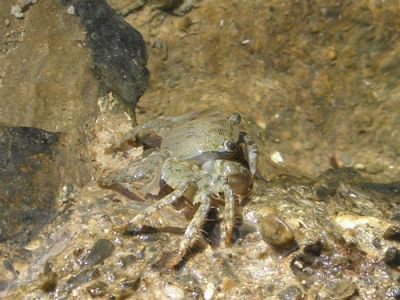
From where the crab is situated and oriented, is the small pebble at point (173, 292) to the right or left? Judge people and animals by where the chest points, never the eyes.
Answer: on its right

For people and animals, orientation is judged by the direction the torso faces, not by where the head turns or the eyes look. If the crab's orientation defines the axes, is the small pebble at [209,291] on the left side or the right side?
on its right

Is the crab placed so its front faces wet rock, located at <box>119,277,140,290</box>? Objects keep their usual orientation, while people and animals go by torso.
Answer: no

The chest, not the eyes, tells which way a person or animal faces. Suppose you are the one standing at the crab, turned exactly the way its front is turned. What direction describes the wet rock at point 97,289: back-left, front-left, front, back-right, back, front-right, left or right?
back-right

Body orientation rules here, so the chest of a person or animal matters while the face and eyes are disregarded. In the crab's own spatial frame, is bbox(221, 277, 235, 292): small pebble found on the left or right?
on its right

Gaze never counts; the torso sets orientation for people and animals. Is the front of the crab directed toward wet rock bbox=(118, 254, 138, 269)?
no

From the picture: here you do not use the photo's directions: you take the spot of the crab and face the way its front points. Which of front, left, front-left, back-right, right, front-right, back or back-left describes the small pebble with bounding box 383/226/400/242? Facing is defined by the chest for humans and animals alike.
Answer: front-right

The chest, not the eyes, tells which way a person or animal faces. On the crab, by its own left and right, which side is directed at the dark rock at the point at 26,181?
back

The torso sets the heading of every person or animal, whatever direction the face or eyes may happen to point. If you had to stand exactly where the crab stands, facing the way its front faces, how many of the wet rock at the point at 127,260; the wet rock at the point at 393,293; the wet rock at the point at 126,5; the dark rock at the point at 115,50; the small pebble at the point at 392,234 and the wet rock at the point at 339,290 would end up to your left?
2

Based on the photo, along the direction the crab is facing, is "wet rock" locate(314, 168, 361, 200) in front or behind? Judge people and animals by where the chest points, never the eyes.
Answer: in front

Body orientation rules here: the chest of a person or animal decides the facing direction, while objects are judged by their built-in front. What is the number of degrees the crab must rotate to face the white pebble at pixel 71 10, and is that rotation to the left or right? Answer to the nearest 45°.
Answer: approximately 90° to its left

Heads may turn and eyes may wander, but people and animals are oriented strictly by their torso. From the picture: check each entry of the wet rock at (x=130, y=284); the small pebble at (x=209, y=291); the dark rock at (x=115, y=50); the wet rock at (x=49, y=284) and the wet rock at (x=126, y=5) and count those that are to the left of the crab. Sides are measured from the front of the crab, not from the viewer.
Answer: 2

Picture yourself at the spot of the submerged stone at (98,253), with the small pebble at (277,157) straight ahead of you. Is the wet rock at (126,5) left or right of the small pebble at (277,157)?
left

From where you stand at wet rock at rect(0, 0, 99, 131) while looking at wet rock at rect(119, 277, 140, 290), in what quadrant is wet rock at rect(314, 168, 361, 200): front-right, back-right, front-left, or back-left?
front-left

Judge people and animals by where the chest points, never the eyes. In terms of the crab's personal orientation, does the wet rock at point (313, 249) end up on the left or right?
on its right

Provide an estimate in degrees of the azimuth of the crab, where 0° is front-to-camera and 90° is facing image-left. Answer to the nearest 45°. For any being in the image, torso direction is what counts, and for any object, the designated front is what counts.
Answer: approximately 270°

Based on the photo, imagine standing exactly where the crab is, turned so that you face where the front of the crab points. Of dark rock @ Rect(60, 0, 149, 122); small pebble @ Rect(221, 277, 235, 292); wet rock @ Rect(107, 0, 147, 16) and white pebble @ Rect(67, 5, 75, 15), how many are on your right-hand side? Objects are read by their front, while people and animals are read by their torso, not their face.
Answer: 1
